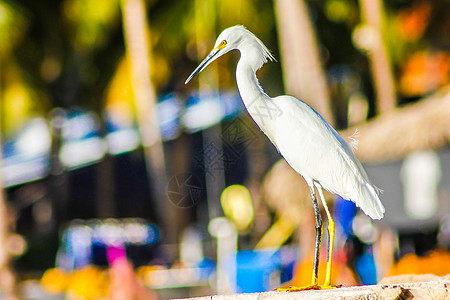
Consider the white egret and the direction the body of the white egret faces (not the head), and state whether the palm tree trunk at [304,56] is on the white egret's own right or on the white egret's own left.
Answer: on the white egret's own right

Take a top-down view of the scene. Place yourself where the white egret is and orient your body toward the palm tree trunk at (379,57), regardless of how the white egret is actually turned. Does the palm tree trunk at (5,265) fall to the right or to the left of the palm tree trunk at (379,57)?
left

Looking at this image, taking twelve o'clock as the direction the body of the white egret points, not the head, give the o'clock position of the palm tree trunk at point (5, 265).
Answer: The palm tree trunk is roughly at 2 o'clock from the white egret.

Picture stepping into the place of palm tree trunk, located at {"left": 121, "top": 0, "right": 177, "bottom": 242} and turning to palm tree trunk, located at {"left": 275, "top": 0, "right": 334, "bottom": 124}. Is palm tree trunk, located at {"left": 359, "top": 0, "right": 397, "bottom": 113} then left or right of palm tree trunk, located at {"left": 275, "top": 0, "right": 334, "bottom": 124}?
left

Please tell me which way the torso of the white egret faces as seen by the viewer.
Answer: to the viewer's left

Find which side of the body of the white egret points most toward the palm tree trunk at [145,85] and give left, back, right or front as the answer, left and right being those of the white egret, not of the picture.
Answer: right

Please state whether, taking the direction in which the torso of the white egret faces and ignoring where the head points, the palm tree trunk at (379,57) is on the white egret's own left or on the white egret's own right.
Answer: on the white egret's own right
